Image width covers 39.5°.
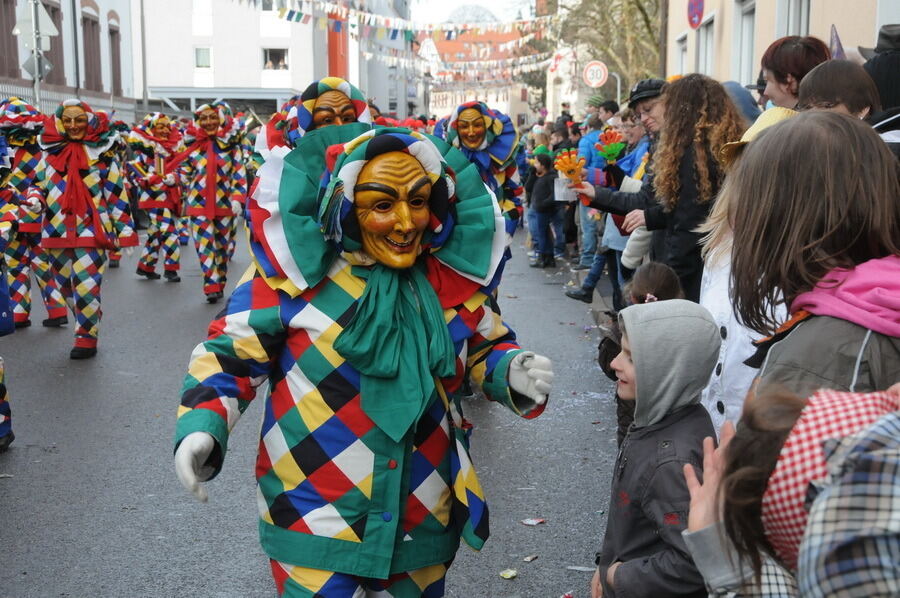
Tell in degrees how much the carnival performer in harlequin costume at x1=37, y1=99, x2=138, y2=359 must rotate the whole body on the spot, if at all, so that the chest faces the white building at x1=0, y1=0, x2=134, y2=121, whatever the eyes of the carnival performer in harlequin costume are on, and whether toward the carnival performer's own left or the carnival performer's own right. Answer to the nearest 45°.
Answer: approximately 180°

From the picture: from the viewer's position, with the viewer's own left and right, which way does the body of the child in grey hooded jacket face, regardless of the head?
facing to the left of the viewer

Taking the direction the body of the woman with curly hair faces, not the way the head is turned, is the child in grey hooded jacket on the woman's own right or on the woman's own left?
on the woman's own left

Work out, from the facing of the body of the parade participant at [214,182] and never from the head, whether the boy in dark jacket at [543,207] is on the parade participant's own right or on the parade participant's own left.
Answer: on the parade participant's own left

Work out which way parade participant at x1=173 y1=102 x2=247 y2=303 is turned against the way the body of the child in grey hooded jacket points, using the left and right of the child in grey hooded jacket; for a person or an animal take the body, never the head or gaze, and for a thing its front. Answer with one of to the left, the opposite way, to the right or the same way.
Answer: to the left

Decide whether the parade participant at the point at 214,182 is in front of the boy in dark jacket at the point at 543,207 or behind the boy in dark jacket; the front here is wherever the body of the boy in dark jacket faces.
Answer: in front

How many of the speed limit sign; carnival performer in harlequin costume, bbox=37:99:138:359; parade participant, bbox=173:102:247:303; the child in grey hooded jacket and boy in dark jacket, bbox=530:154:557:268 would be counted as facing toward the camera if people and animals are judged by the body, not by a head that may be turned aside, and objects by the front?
3

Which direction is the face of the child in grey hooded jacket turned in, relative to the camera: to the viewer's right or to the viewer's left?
to the viewer's left

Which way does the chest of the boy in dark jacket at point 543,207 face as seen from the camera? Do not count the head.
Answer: to the viewer's left

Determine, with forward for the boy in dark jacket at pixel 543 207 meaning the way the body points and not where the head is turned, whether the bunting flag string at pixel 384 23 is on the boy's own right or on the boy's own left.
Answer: on the boy's own right

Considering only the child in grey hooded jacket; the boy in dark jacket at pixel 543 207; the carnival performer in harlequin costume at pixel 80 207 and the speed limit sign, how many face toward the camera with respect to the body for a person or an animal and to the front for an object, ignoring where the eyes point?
2

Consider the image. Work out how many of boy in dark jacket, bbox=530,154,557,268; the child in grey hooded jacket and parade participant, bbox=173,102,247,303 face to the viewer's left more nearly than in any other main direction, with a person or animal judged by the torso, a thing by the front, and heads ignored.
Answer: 2

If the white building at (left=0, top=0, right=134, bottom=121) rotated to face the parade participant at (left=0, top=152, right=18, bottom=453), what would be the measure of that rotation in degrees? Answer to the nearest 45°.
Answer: approximately 45° to its right

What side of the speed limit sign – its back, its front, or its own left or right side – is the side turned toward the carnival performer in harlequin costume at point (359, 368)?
front

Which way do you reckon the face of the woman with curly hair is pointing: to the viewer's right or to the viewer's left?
to the viewer's left

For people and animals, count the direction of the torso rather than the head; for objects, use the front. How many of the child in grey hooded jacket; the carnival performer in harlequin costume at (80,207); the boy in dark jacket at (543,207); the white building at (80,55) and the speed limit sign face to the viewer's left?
2

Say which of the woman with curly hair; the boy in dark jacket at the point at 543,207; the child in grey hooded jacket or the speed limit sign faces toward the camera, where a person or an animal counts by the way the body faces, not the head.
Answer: the speed limit sign
